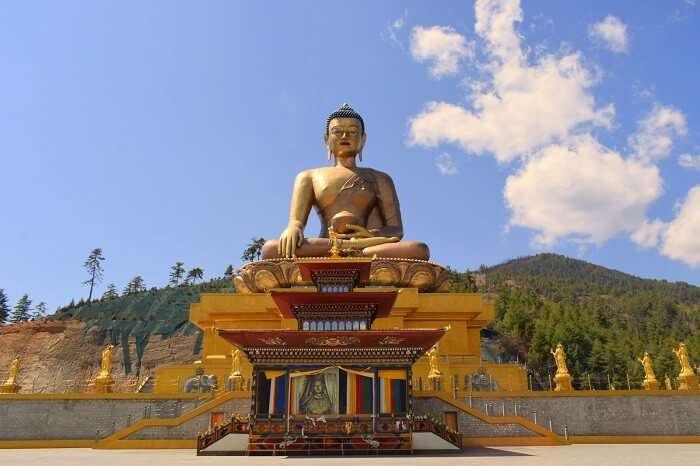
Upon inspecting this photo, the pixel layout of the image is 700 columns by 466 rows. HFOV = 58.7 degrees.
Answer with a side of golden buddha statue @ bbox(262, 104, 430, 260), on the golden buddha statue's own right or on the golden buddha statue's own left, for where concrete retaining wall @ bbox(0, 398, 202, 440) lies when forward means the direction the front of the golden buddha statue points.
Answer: on the golden buddha statue's own right

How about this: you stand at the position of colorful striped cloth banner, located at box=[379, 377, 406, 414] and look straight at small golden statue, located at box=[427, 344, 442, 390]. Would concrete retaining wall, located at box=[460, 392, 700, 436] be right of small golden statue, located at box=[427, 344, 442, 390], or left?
right

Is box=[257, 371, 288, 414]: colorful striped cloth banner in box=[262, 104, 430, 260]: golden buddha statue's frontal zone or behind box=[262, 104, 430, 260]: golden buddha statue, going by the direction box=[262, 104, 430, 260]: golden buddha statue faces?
frontal zone

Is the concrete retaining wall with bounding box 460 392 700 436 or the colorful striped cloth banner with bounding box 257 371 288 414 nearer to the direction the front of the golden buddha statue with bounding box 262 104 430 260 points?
the colorful striped cloth banner

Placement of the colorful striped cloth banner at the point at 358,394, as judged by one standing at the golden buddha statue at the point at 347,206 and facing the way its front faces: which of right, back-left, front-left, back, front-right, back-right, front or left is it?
front

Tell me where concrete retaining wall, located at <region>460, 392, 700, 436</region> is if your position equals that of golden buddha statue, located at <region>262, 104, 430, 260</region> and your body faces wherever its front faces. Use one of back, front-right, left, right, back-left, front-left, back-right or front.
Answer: front-left

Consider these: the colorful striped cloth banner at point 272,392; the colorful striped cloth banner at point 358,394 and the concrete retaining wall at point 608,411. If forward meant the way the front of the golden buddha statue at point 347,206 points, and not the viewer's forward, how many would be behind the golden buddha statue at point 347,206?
0

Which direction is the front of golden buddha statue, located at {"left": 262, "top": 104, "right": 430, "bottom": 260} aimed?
toward the camera

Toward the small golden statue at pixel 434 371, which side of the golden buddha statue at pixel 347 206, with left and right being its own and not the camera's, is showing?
front

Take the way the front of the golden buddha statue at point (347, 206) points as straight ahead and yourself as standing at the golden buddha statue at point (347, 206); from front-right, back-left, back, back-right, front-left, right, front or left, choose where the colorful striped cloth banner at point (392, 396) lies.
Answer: front

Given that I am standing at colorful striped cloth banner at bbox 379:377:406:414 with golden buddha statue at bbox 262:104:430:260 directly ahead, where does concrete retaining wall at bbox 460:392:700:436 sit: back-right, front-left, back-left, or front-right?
front-right
